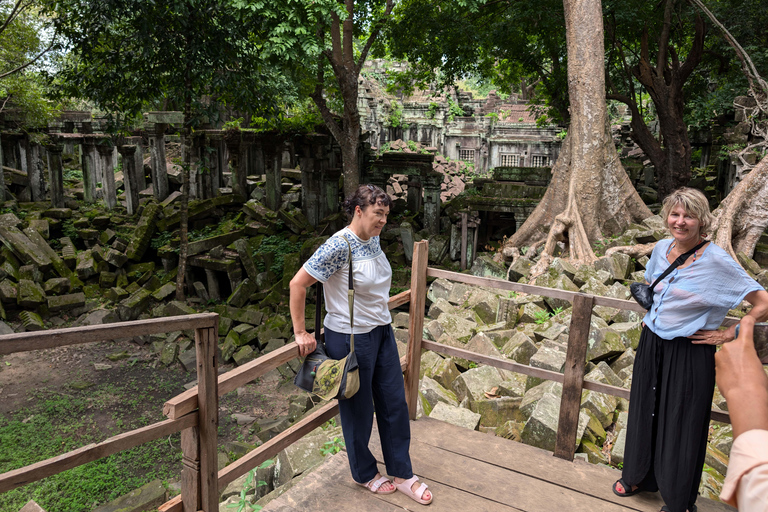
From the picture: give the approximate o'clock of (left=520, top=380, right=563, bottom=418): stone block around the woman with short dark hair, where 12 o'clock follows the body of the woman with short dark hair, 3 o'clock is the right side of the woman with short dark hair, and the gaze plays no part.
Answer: The stone block is roughly at 9 o'clock from the woman with short dark hair.

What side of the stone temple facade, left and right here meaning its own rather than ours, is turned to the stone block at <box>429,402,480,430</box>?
front

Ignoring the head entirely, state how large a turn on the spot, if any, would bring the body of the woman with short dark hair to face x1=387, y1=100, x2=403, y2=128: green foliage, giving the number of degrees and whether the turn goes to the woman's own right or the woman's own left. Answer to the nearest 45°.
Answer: approximately 135° to the woman's own left

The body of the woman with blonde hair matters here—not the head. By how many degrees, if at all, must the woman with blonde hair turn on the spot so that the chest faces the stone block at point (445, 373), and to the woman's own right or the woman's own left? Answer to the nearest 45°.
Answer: approximately 90° to the woman's own right

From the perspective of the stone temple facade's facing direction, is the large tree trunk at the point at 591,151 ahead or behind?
ahead

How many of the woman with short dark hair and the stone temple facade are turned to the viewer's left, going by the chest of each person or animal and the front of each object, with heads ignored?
0

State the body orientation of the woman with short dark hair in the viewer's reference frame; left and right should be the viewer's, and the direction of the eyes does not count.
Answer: facing the viewer and to the right of the viewer

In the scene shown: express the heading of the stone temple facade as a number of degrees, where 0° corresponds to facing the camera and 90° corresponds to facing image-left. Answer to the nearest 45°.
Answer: approximately 0°

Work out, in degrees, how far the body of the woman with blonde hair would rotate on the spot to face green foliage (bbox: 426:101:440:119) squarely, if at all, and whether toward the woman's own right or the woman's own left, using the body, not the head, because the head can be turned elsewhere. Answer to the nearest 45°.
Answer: approximately 90° to the woman's own right

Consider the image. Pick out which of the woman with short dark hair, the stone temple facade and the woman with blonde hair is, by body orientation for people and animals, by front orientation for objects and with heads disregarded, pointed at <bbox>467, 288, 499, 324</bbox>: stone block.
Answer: the stone temple facade

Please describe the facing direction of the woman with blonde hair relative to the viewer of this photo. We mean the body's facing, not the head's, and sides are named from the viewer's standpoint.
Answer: facing the viewer and to the left of the viewer

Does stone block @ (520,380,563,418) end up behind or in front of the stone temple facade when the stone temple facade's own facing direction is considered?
in front

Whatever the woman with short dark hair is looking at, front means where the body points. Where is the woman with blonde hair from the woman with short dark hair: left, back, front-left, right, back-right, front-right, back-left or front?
front-left

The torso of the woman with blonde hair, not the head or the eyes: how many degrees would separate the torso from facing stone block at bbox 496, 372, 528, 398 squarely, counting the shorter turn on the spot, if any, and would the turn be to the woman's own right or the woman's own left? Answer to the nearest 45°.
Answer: approximately 90° to the woman's own right
